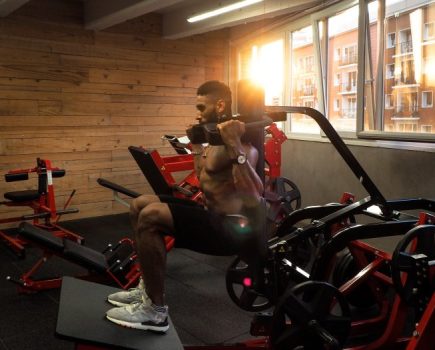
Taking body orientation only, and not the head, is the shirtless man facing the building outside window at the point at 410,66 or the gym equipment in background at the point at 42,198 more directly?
the gym equipment in background

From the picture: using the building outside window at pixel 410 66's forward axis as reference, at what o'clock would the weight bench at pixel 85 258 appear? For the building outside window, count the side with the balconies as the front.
The weight bench is roughly at 12 o'clock from the building outside window.

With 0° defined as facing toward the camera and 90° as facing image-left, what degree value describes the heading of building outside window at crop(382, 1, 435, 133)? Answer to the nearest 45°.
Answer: approximately 45°

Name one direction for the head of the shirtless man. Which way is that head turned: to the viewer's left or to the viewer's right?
to the viewer's left

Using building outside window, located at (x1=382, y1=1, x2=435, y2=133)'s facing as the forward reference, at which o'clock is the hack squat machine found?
The hack squat machine is roughly at 11 o'clock from the building outside window.

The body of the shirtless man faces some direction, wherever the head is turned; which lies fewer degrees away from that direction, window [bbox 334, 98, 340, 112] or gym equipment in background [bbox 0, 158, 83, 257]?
the gym equipment in background
